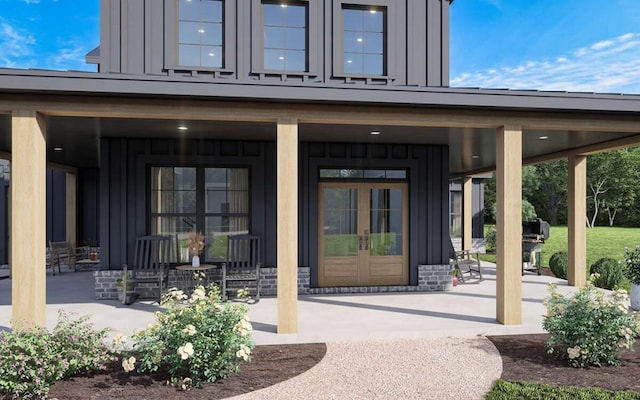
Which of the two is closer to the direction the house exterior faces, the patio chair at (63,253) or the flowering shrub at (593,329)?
the flowering shrub

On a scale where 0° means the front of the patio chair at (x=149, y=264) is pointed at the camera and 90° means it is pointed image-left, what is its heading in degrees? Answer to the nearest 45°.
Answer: approximately 45°

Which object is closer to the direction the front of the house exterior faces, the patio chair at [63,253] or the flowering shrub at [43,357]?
the flowering shrub

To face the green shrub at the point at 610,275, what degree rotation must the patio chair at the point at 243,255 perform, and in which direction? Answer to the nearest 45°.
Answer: approximately 90° to its left

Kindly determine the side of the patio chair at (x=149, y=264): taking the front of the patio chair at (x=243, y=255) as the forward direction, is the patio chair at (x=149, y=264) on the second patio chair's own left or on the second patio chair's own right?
on the second patio chair's own right
